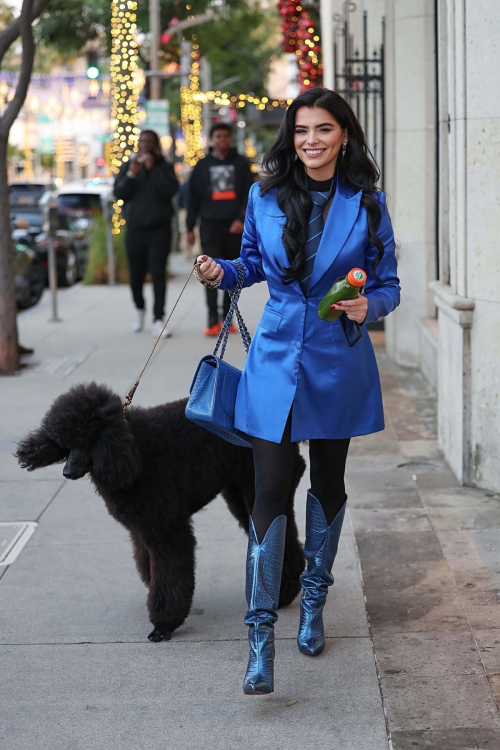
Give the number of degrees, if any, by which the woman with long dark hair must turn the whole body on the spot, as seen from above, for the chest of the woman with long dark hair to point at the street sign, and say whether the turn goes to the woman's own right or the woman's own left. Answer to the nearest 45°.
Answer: approximately 180°

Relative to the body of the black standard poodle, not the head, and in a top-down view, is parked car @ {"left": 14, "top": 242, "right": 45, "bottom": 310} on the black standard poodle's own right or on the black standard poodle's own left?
on the black standard poodle's own right

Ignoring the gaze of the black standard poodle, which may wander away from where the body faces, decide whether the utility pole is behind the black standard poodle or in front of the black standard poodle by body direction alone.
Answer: behind

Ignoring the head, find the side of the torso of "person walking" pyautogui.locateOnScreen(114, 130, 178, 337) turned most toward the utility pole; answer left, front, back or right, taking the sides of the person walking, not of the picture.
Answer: back

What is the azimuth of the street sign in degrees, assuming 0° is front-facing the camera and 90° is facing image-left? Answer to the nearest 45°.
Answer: approximately 0°

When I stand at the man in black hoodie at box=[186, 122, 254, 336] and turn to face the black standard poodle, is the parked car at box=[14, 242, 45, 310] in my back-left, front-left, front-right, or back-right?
back-right

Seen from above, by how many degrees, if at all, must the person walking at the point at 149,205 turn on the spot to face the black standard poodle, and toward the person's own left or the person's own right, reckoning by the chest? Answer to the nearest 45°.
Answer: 0° — they already face it

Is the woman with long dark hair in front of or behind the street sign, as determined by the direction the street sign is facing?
in front
